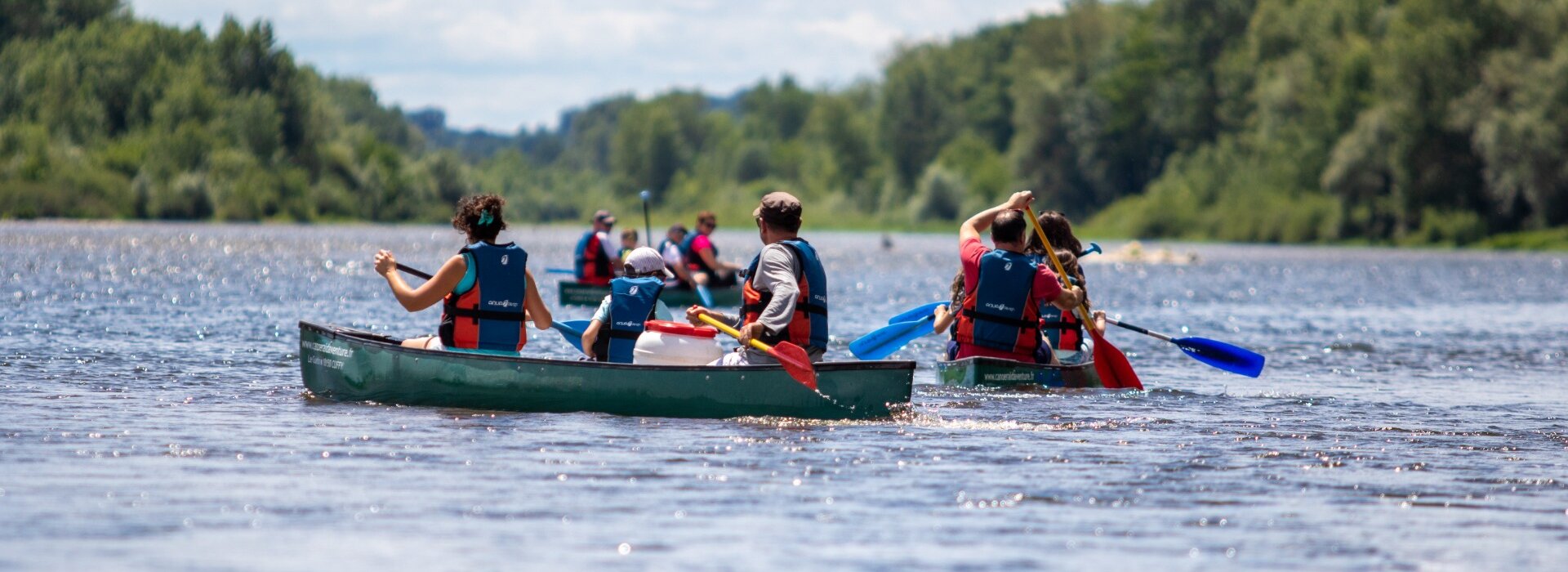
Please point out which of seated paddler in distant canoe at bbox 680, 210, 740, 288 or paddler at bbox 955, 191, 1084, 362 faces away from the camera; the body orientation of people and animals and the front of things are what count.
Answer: the paddler

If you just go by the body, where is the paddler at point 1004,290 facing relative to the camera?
away from the camera

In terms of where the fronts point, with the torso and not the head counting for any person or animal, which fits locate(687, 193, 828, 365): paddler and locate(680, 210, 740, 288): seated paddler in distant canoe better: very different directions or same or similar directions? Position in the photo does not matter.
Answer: very different directions

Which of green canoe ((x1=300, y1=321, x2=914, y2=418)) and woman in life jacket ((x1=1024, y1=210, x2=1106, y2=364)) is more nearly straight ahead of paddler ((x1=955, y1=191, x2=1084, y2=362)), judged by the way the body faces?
the woman in life jacket

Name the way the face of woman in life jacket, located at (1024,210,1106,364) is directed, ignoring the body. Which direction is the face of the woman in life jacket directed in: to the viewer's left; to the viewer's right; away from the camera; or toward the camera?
away from the camera

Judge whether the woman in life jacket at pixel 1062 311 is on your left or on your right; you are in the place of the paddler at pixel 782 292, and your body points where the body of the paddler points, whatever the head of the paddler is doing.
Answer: on your right
